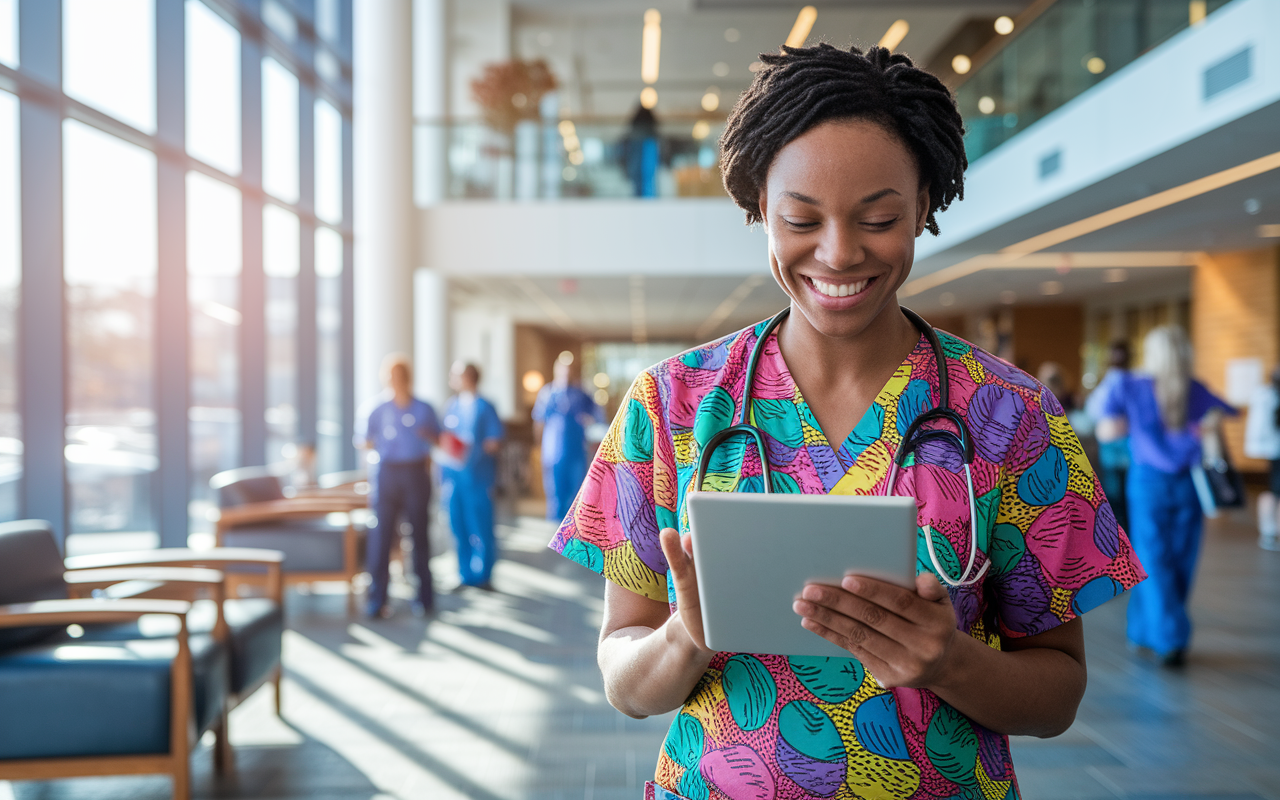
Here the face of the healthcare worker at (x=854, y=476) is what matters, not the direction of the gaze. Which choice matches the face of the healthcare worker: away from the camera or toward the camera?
toward the camera

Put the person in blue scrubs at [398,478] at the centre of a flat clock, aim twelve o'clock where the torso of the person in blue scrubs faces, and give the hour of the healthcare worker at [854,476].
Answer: The healthcare worker is roughly at 12 o'clock from the person in blue scrubs.

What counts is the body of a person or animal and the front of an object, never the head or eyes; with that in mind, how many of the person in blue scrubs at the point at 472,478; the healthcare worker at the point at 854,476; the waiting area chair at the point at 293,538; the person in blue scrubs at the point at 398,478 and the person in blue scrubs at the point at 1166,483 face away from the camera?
1

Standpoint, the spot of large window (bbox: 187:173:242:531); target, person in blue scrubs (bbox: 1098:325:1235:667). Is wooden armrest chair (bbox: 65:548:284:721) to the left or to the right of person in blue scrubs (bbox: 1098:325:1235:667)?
right

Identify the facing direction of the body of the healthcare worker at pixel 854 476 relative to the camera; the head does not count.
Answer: toward the camera

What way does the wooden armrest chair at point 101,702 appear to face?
to the viewer's right

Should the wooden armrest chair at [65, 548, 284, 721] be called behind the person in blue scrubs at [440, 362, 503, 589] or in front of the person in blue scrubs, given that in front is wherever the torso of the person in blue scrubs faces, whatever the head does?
in front

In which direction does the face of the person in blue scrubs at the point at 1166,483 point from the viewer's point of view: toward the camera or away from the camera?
away from the camera

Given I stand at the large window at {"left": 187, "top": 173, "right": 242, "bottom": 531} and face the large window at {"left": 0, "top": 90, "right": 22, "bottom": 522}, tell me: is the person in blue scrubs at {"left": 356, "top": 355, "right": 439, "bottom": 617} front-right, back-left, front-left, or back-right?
front-left

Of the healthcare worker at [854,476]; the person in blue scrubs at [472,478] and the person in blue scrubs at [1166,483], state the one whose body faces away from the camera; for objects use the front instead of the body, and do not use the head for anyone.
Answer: the person in blue scrubs at [1166,483]

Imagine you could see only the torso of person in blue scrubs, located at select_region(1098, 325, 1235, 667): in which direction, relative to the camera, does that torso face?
away from the camera

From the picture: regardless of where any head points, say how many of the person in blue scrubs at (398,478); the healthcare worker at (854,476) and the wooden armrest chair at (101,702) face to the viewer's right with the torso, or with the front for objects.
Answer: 1

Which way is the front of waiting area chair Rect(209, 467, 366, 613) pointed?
to the viewer's right

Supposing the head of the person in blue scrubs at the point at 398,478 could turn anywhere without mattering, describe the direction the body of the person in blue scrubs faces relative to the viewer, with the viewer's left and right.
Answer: facing the viewer

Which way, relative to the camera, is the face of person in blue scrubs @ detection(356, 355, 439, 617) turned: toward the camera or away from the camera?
toward the camera
